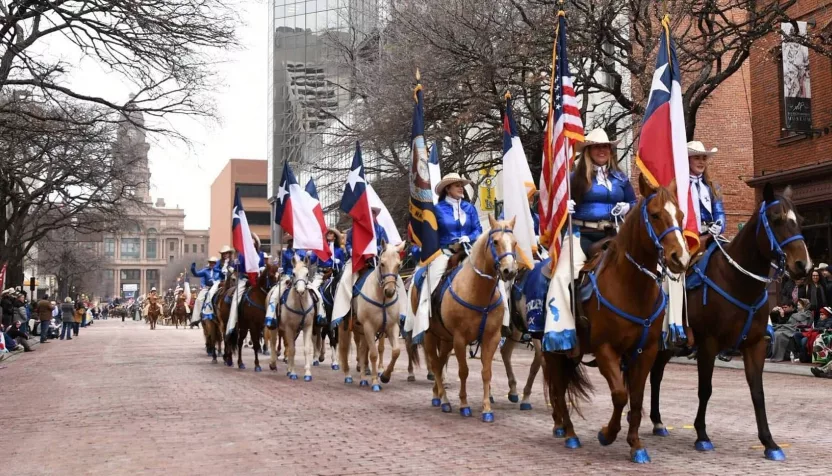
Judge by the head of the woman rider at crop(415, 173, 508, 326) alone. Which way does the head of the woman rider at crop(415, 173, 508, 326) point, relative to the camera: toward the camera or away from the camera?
toward the camera

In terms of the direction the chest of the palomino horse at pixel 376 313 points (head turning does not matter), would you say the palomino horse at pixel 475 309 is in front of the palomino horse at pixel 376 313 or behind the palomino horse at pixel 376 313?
in front

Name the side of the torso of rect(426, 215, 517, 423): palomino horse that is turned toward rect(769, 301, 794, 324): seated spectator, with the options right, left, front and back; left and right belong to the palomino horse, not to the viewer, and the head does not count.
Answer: left

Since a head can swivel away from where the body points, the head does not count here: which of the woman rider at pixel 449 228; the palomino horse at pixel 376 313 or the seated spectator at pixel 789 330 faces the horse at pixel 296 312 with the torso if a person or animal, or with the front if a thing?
the seated spectator

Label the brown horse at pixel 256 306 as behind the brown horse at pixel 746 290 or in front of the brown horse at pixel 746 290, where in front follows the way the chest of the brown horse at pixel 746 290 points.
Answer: behind

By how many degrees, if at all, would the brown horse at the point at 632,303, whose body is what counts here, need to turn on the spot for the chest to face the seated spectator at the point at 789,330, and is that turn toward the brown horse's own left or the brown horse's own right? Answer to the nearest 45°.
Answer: approximately 135° to the brown horse's own left

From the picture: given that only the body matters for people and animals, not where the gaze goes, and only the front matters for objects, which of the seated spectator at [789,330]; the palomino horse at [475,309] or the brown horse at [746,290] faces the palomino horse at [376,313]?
the seated spectator

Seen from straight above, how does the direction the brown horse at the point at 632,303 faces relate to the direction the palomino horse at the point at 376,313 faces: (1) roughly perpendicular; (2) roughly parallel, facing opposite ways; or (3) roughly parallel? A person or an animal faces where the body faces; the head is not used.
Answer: roughly parallel

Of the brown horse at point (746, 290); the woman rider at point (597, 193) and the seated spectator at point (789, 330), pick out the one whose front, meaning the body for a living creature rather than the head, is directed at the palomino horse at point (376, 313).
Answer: the seated spectator

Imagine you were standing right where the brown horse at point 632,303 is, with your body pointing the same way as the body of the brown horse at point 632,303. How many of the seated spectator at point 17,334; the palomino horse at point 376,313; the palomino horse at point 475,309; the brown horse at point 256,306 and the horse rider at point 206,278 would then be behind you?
5

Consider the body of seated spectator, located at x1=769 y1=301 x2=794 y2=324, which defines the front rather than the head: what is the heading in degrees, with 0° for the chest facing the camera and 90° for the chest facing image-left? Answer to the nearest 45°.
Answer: approximately 45°

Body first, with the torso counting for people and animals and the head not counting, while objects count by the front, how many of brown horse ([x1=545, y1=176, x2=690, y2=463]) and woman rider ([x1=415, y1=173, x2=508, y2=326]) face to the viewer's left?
0

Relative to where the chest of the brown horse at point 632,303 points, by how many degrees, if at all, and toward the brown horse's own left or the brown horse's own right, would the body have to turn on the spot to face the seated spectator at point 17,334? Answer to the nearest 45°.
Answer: approximately 180°

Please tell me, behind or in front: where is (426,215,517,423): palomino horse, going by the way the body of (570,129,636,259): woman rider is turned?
behind

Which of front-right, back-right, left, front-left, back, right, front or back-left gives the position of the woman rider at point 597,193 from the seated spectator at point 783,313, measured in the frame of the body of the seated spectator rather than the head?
front-left

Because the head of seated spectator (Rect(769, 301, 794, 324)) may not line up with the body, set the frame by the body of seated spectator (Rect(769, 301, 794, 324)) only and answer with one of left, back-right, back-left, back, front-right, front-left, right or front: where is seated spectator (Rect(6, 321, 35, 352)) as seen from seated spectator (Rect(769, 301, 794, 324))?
front-right

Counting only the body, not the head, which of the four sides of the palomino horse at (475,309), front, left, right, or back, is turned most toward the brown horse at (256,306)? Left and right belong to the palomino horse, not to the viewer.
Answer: back
